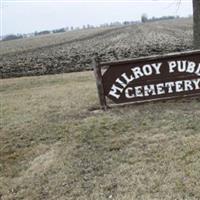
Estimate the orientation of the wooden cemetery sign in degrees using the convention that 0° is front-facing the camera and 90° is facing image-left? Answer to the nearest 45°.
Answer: approximately 0°

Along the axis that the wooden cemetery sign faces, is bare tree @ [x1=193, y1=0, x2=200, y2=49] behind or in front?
behind
